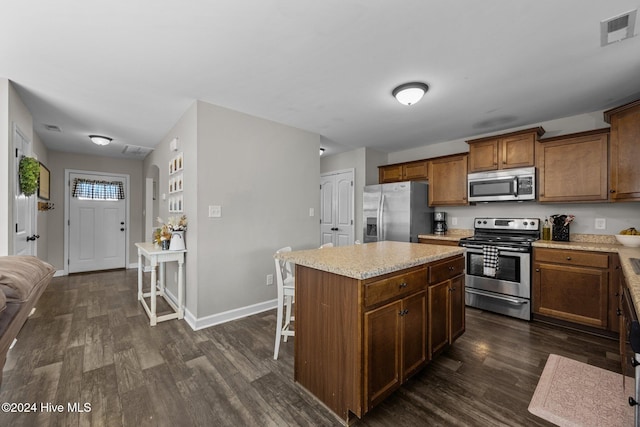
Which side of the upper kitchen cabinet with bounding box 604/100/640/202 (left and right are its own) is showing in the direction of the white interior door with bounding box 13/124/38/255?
front

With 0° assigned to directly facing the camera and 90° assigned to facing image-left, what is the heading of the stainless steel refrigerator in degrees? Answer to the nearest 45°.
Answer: approximately 45°

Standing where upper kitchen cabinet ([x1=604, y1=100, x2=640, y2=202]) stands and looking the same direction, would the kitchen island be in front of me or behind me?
in front

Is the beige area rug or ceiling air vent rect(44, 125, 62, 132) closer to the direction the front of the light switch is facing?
the beige area rug

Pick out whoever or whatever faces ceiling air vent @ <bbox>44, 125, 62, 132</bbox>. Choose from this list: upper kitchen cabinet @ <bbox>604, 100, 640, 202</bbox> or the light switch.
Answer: the upper kitchen cabinet

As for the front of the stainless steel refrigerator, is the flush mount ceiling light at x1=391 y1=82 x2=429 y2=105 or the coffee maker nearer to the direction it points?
the flush mount ceiling light

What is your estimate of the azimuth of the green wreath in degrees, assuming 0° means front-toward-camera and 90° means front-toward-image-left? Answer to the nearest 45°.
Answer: approximately 270°

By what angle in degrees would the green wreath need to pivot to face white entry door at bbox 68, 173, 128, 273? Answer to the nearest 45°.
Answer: approximately 90° to its left

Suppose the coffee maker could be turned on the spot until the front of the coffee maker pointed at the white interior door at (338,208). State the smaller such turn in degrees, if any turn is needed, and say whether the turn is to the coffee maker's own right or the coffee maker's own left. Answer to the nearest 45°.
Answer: approximately 90° to the coffee maker's own right

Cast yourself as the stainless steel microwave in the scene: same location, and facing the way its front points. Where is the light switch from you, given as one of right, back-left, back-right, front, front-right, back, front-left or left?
front-right

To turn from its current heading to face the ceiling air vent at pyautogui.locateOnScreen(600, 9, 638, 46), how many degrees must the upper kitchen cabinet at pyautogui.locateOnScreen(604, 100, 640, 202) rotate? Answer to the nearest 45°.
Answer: approximately 45° to its left

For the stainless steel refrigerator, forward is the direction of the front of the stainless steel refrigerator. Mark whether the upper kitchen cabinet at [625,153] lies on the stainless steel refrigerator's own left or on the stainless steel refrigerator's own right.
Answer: on the stainless steel refrigerator's own left
